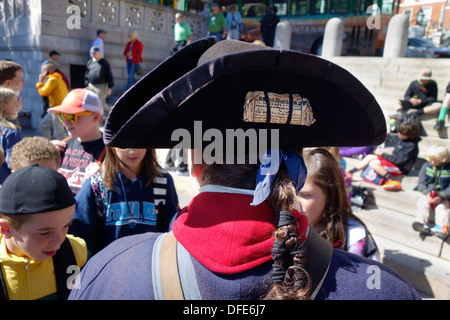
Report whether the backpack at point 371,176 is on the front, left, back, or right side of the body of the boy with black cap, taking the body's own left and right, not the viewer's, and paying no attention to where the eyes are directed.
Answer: left

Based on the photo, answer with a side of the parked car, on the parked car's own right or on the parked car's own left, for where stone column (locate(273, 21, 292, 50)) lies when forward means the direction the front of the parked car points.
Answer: on the parked car's own right

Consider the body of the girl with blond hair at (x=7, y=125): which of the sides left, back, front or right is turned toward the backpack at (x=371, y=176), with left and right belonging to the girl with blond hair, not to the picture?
front

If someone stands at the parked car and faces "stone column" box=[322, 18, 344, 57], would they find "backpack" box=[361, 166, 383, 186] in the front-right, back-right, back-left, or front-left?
front-left

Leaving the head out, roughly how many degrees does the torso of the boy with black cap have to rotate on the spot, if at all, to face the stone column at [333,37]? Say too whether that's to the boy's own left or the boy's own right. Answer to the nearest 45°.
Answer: approximately 90° to the boy's own left

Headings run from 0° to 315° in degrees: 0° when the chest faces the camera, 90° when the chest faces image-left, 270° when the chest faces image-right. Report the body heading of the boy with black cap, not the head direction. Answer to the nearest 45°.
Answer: approximately 315°

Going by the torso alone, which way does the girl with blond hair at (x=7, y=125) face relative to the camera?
to the viewer's right

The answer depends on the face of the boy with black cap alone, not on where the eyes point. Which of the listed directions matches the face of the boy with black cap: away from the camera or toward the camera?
toward the camera
